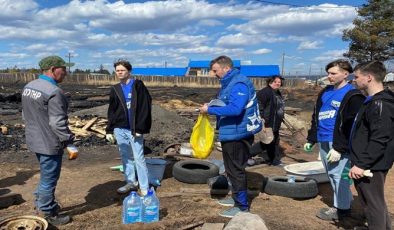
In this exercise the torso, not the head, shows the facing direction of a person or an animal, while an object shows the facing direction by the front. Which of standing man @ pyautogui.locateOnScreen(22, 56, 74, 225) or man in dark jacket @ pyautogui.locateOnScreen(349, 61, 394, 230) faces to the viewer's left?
the man in dark jacket

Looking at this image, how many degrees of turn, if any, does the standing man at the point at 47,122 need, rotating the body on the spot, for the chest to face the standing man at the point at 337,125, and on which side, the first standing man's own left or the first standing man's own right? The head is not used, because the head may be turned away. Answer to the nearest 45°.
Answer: approximately 45° to the first standing man's own right

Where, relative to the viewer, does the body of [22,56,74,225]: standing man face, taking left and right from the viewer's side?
facing away from the viewer and to the right of the viewer

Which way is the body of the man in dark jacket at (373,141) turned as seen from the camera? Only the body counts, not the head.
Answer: to the viewer's left

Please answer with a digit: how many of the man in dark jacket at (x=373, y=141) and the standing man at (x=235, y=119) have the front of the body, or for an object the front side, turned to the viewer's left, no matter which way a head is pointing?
2

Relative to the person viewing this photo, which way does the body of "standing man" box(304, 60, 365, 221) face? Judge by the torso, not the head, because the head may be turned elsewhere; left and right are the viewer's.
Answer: facing the viewer and to the left of the viewer

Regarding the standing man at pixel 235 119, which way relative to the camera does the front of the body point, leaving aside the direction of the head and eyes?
to the viewer's left

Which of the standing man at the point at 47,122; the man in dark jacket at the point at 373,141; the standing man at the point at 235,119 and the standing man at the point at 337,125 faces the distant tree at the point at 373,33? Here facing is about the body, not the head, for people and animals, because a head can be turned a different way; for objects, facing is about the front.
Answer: the standing man at the point at 47,122

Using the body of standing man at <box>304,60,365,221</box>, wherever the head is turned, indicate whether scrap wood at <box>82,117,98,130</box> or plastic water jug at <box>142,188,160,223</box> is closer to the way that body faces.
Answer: the plastic water jug

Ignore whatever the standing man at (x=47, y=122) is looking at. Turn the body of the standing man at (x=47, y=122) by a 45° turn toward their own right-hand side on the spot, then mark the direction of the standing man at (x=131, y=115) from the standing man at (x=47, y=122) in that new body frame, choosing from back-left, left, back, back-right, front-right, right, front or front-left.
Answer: front-left

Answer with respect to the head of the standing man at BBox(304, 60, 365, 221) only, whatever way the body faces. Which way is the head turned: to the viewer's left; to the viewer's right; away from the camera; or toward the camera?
to the viewer's left

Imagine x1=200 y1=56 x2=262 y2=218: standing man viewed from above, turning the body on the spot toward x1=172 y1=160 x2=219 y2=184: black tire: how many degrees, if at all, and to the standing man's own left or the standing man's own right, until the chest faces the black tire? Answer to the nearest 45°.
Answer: approximately 90° to the standing man's own right

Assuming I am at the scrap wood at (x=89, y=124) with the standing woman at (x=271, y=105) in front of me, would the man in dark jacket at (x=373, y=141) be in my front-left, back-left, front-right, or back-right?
front-right

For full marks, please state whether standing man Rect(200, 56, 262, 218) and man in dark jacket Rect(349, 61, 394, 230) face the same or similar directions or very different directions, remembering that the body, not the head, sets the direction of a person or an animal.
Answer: same or similar directions

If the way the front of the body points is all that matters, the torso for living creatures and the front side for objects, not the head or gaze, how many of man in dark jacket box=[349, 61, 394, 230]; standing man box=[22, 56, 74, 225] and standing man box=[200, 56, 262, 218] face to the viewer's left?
2
